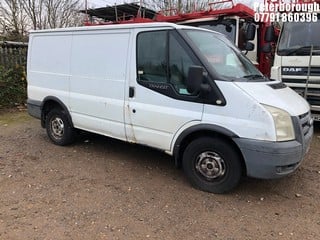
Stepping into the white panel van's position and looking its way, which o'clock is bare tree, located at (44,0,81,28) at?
The bare tree is roughly at 7 o'clock from the white panel van.

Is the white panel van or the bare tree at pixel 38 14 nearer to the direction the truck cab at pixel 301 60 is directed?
the white panel van

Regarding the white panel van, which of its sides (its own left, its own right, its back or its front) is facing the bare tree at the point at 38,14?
back

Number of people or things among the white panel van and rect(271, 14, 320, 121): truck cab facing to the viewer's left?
0

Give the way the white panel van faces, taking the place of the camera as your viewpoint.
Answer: facing the viewer and to the right of the viewer

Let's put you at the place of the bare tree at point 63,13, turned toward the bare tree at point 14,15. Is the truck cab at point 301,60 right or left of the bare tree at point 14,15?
left

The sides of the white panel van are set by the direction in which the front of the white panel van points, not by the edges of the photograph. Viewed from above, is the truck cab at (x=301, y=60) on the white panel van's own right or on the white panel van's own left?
on the white panel van's own left

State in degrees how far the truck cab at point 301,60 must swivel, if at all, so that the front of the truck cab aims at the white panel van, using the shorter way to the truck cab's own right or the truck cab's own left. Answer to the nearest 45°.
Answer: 0° — it already faces it

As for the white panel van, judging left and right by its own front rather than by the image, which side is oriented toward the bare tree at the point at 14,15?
back

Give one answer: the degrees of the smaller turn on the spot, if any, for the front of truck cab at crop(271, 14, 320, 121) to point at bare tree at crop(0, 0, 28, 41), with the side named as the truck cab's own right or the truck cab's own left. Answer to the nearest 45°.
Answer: approximately 135° to the truck cab's own right
